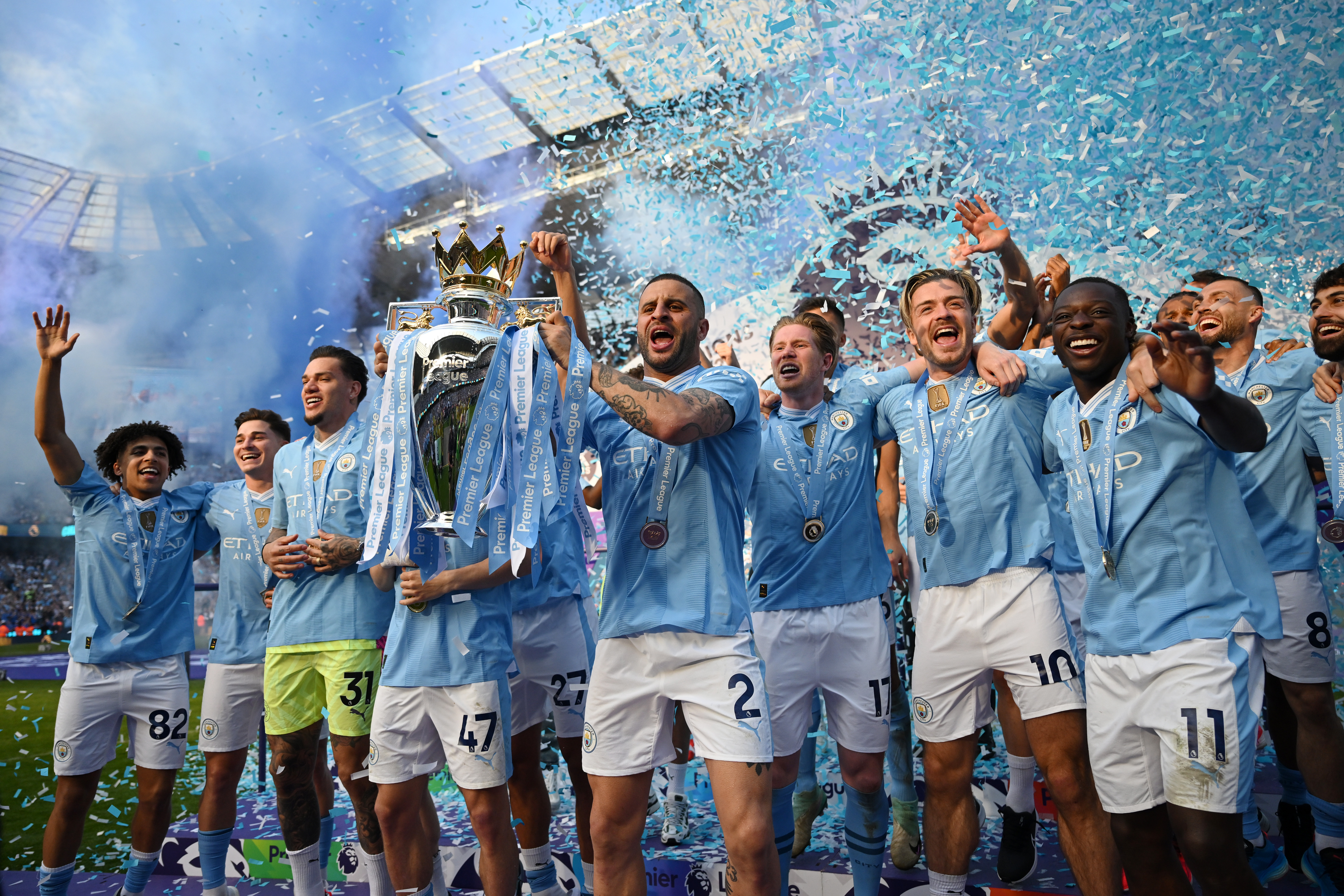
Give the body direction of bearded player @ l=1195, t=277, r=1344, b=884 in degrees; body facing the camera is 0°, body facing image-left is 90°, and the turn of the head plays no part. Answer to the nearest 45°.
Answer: approximately 45°

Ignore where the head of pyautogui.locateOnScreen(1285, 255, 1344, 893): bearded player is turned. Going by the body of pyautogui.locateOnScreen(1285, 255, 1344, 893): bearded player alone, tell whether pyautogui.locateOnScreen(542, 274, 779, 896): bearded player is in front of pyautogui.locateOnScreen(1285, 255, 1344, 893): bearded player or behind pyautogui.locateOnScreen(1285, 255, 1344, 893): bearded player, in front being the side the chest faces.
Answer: in front

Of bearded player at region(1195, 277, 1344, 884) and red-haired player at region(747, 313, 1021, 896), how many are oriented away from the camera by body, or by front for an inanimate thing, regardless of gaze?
0

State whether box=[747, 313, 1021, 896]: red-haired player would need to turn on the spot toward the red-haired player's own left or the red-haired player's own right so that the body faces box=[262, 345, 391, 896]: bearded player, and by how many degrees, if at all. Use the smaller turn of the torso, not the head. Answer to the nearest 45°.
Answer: approximately 90° to the red-haired player's own right

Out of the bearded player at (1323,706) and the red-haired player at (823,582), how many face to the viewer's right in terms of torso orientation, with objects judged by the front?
0

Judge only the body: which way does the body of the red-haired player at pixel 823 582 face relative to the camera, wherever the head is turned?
toward the camera

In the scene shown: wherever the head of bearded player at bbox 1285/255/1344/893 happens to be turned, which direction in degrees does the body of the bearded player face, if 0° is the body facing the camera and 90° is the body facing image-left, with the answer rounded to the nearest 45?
approximately 45°

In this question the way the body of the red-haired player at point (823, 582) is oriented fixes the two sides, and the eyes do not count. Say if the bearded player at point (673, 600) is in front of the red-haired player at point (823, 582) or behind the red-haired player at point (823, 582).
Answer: in front
